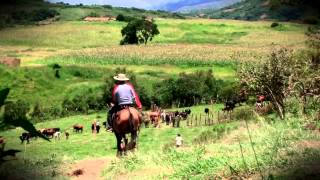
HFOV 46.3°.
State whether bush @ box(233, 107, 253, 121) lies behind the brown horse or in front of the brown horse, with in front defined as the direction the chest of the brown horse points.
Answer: in front

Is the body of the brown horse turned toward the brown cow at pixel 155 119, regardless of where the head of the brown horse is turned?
yes

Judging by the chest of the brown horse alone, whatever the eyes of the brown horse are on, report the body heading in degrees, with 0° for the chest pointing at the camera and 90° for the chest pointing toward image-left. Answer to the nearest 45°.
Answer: approximately 180°
